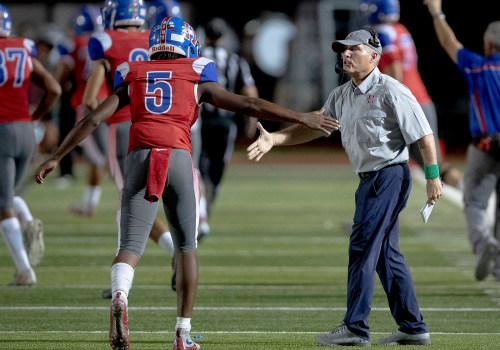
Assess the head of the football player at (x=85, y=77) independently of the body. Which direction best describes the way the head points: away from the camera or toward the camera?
away from the camera

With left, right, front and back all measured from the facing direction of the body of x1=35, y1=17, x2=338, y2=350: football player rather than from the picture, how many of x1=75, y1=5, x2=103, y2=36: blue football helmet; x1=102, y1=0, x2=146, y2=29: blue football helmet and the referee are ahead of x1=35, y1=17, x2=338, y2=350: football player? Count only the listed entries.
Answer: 3

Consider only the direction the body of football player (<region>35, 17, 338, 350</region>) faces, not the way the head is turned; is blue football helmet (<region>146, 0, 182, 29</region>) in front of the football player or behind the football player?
in front

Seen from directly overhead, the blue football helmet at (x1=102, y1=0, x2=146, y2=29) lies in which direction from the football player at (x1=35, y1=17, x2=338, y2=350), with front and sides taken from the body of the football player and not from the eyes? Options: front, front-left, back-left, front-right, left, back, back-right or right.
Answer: front

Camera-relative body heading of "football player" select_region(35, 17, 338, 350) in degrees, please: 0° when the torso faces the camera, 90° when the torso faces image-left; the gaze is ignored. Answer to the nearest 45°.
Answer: approximately 180°

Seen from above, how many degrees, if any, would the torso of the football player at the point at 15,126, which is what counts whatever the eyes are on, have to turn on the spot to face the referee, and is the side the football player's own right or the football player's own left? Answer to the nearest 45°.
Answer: approximately 90° to the football player's own right

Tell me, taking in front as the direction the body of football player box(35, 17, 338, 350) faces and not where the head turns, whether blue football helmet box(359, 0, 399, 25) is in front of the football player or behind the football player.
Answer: in front

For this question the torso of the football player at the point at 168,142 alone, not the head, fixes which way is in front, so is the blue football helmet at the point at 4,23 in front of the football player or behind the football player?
in front

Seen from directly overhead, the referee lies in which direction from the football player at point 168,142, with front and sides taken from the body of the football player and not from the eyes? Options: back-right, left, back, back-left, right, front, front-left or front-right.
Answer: front

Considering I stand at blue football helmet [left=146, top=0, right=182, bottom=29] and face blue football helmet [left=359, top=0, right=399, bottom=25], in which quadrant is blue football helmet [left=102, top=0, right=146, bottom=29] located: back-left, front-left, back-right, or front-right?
back-right

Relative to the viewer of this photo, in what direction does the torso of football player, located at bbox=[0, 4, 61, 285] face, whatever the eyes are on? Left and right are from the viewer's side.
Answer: facing away from the viewer and to the left of the viewer

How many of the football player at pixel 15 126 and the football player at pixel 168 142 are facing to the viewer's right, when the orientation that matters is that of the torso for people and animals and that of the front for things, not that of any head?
0

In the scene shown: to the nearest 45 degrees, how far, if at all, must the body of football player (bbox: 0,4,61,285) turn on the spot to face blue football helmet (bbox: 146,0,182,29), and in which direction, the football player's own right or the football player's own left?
approximately 90° to the football player's own right

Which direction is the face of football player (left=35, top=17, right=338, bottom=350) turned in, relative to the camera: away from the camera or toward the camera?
away from the camera

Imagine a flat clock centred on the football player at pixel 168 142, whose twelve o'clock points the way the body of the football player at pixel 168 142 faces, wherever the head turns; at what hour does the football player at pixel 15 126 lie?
the football player at pixel 15 126 is roughly at 11 o'clock from the football player at pixel 168 142.
